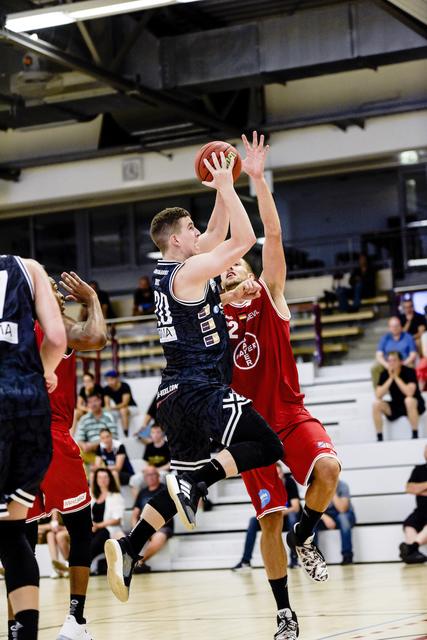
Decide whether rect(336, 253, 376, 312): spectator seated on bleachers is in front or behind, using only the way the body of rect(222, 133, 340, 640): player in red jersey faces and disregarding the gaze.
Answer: behind

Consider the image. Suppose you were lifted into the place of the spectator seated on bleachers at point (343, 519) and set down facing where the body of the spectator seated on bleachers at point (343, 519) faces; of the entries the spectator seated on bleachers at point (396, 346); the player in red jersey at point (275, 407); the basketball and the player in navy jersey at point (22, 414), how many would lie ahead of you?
3

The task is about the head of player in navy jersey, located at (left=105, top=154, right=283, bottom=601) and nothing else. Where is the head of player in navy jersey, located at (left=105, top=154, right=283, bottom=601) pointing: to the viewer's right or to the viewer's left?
to the viewer's right

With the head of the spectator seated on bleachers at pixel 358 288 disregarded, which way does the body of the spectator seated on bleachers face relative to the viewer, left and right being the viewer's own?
facing the viewer and to the left of the viewer

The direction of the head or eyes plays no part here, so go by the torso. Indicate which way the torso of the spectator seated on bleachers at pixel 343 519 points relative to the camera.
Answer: toward the camera

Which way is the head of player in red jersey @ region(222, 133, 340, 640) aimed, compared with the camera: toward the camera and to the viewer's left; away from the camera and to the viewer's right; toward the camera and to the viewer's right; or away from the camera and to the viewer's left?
toward the camera and to the viewer's left

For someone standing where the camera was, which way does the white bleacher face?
facing the viewer

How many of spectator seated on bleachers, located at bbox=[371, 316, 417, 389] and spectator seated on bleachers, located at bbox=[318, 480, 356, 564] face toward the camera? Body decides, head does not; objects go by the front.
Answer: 2

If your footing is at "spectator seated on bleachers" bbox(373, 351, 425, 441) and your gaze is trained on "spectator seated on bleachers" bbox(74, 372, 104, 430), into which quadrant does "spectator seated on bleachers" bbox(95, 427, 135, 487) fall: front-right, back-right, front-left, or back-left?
front-left

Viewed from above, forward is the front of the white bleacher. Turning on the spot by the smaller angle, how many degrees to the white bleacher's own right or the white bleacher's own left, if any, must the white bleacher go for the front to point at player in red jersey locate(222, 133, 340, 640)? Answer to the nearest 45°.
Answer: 0° — it already faces them

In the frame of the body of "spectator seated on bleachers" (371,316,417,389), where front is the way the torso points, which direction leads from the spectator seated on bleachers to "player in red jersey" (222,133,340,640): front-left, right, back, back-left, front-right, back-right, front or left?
front

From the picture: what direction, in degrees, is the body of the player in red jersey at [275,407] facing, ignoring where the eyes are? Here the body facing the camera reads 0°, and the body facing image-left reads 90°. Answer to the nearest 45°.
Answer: approximately 45°
